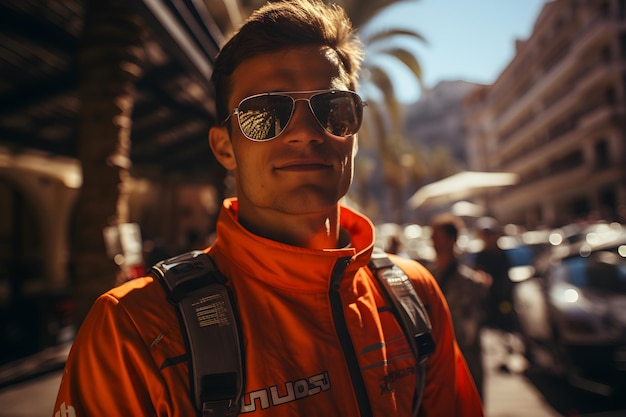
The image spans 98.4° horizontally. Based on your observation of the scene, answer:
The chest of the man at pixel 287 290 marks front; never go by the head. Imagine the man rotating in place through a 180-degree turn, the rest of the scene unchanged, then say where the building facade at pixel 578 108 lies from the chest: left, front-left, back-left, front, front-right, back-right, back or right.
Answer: right

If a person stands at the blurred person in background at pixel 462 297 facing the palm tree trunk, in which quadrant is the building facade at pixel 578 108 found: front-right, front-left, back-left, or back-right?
back-right

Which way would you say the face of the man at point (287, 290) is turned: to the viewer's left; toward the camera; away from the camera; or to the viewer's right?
toward the camera

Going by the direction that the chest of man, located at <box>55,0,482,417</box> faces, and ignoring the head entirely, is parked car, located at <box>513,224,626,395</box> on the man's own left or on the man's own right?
on the man's own left

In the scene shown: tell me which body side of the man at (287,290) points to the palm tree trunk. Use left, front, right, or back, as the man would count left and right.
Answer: back

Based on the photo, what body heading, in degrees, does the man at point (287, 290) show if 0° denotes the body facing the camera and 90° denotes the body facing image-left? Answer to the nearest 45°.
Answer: approximately 315°

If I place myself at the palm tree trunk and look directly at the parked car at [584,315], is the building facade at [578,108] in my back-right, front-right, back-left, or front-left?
front-left

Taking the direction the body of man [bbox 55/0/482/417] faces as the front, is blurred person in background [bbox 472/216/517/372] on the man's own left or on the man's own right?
on the man's own left

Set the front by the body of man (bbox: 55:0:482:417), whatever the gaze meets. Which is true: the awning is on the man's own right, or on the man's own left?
on the man's own left
